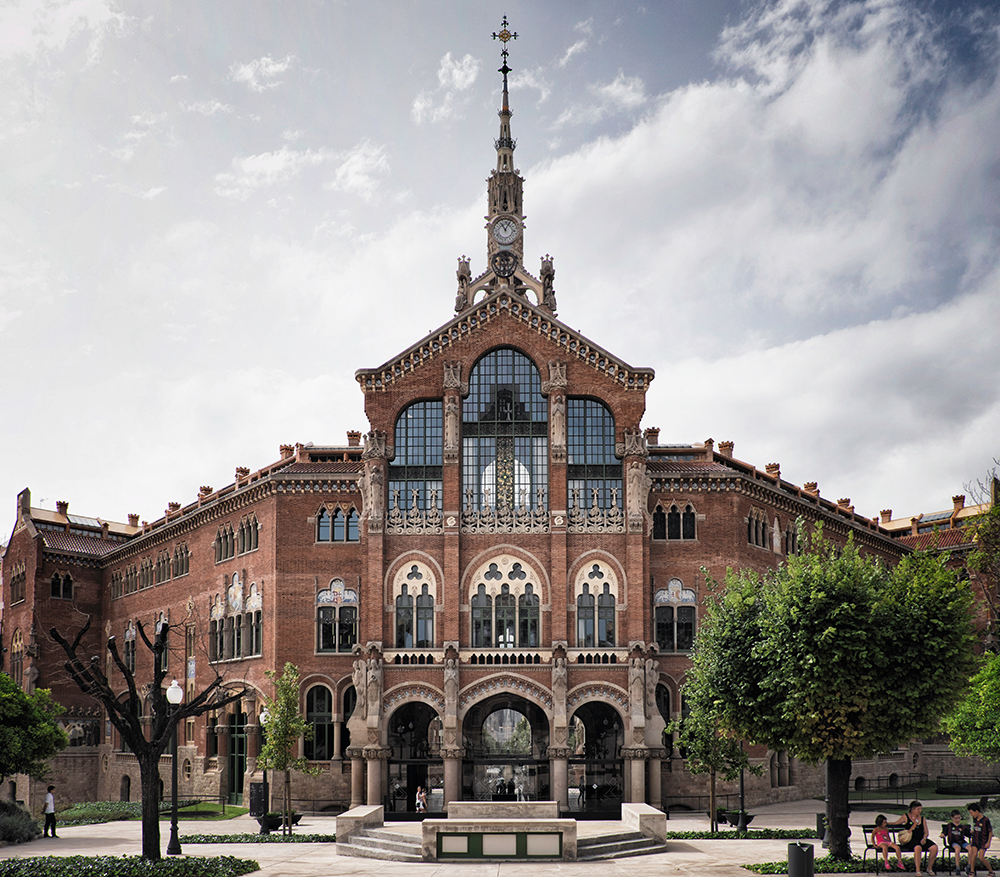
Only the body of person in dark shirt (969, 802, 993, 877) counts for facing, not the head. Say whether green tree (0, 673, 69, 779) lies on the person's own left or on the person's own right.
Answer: on the person's own right

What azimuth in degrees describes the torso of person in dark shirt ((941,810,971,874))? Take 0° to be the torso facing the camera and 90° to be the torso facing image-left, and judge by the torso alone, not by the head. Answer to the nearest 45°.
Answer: approximately 0°

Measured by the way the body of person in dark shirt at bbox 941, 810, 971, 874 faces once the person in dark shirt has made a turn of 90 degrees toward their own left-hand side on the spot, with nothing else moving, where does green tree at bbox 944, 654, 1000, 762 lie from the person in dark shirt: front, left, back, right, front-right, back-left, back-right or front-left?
left

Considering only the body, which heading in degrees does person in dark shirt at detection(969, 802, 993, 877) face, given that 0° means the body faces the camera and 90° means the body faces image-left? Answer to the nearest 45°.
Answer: approximately 45°
